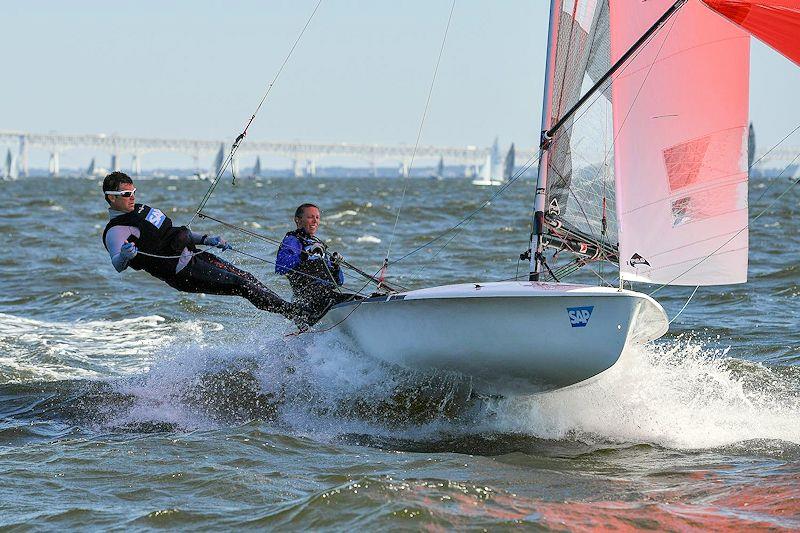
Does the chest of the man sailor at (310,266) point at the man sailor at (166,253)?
no

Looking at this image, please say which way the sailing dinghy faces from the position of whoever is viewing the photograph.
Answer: facing the viewer and to the right of the viewer

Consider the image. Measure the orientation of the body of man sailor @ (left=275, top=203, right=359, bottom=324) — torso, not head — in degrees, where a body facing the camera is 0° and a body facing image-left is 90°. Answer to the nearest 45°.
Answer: approximately 315°
